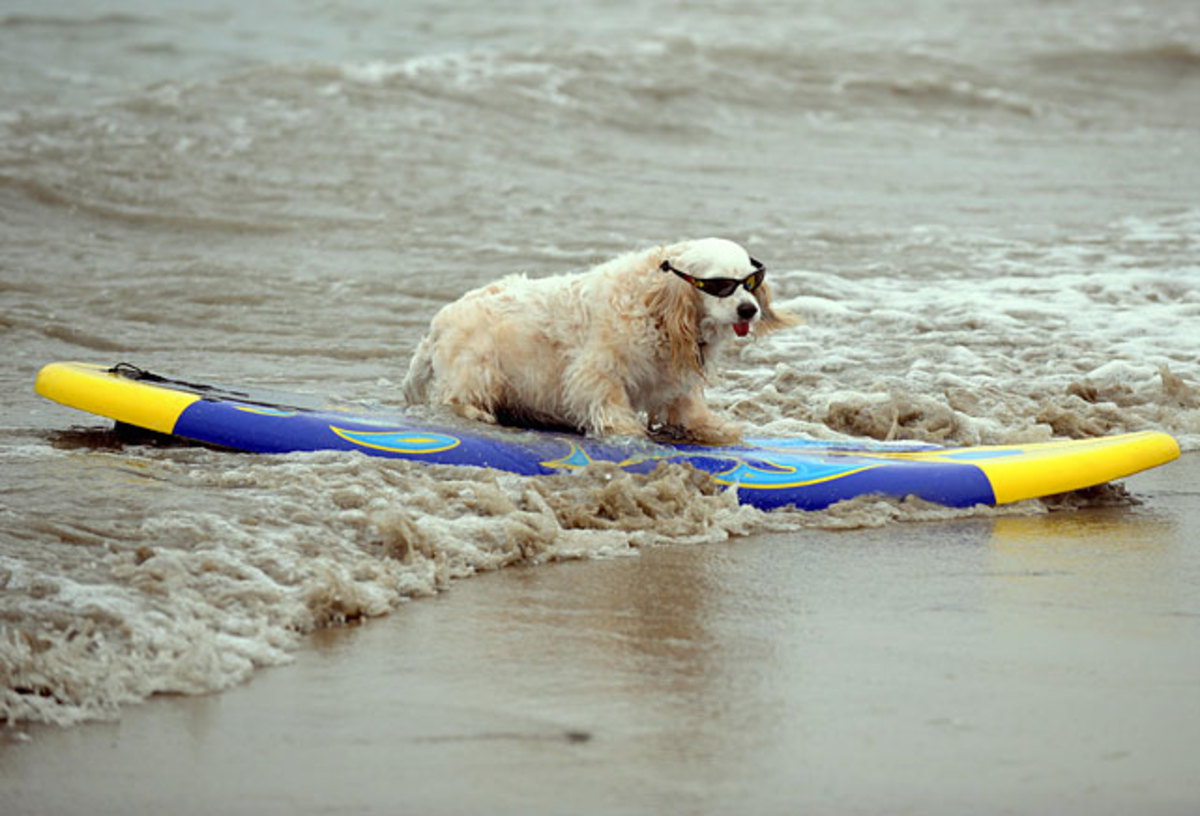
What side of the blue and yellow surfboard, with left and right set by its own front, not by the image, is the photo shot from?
right
